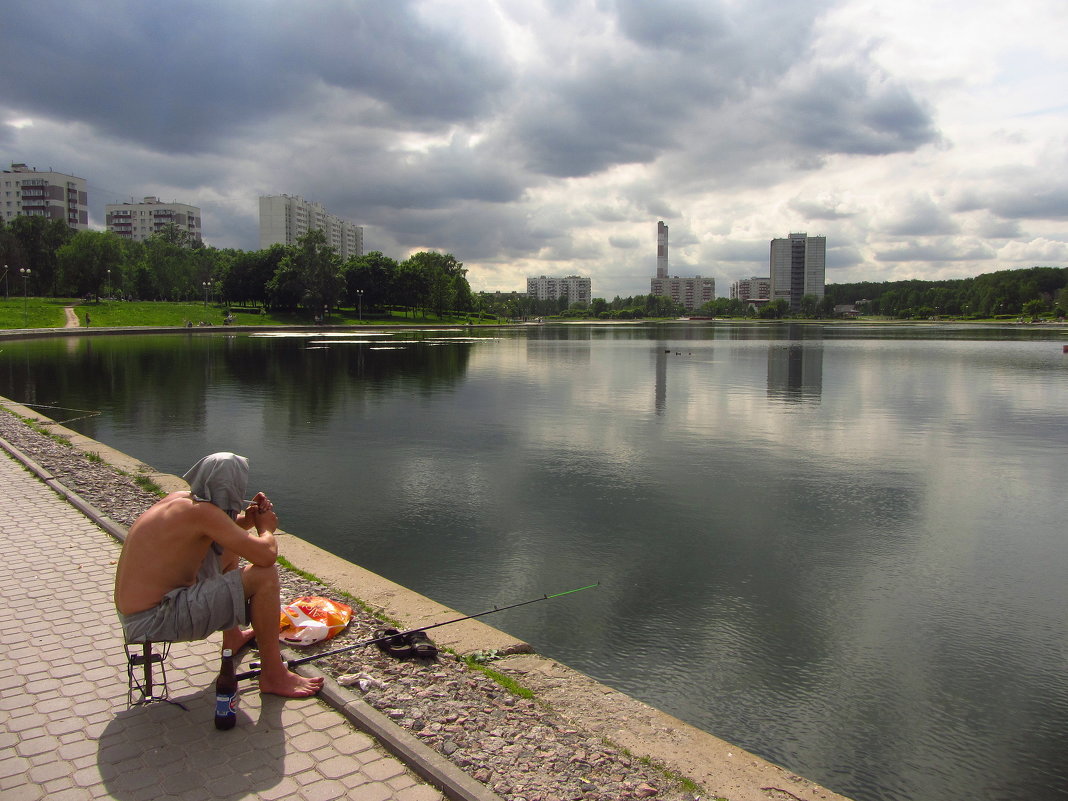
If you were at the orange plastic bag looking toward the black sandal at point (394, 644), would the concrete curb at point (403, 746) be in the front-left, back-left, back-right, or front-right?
front-right

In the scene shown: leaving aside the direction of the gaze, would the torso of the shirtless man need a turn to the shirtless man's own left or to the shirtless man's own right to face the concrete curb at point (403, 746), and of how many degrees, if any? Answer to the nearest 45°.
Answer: approximately 45° to the shirtless man's own right

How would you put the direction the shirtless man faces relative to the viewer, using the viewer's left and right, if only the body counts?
facing to the right of the viewer
